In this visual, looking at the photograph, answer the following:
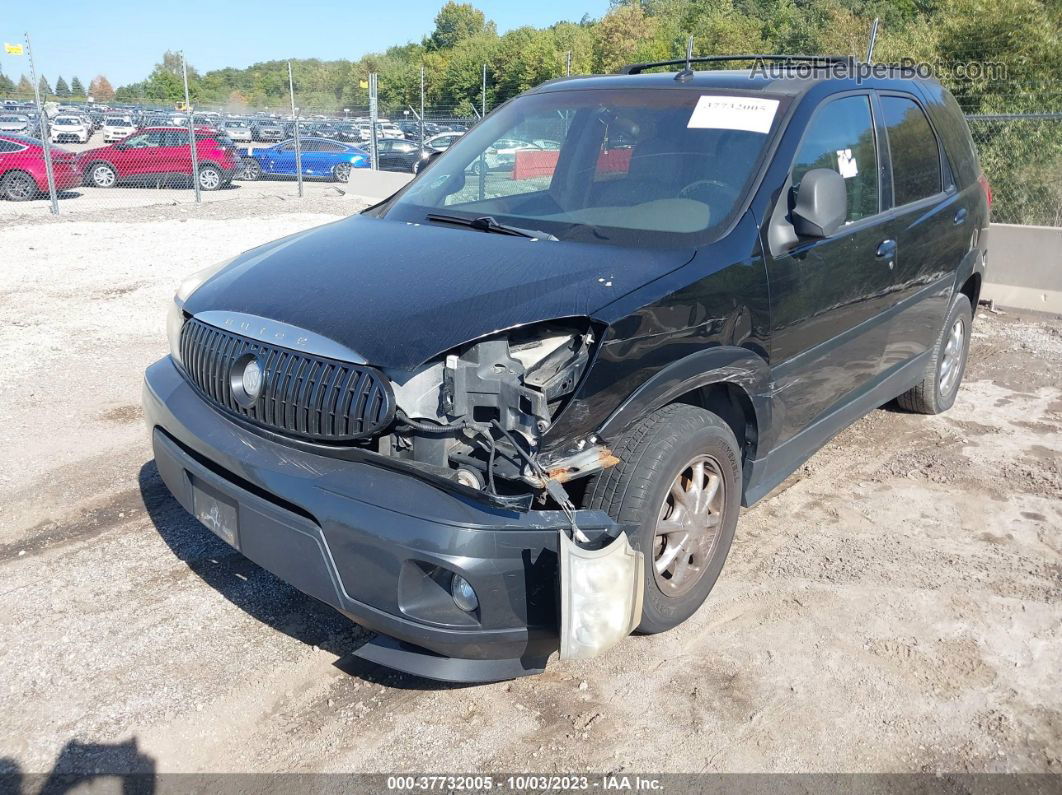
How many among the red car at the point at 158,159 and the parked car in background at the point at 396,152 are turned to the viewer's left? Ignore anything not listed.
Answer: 1

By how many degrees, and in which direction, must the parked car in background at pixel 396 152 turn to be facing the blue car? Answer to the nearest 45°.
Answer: approximately 180°

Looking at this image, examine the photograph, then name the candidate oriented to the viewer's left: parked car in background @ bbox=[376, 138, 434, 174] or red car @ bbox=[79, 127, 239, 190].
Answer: the red car

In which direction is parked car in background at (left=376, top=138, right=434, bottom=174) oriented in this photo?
to the viewer's right

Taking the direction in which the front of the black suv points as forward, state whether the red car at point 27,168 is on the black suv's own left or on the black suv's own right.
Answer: on the black suv's own right

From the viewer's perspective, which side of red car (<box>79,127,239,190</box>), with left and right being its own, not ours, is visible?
left

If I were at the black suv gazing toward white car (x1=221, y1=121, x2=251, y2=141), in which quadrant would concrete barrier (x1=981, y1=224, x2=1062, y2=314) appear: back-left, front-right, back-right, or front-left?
front-right

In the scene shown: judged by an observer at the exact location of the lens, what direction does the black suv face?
facing the viewer and to the left of the viewer

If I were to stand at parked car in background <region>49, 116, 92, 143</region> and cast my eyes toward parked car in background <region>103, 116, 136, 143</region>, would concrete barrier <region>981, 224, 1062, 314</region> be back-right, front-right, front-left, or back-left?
front-right
